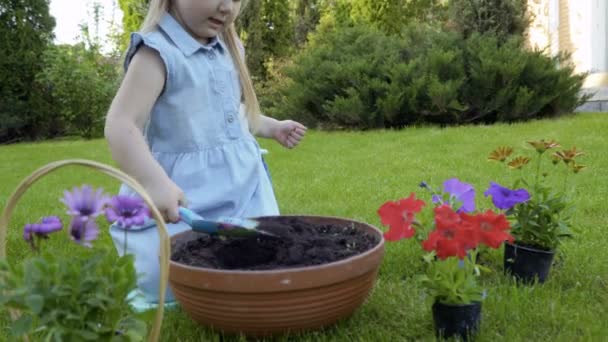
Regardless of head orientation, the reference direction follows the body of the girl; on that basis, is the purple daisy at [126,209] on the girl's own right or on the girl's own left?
on the girl's own right

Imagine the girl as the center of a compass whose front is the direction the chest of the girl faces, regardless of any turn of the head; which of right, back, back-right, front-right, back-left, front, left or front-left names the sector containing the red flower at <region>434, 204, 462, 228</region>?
front

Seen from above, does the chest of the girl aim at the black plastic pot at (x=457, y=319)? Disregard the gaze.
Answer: yes

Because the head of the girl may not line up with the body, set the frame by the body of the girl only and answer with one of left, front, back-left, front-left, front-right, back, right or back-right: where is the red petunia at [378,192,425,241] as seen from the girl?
front

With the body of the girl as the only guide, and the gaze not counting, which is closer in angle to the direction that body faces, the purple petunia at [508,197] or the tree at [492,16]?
the purple petunia

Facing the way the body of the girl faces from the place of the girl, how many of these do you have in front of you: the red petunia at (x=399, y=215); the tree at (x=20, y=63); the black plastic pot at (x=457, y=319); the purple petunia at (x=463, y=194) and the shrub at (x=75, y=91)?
3

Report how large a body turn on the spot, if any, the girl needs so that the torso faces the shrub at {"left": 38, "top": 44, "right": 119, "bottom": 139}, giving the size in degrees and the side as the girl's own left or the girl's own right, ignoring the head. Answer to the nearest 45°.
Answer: approximately 135° to the girl's own left

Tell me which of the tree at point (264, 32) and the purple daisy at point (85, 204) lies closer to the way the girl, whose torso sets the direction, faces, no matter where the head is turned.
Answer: the purple daisy

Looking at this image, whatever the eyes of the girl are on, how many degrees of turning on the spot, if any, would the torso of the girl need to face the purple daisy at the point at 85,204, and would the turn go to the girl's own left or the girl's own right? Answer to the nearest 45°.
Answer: approximately 45° to the girl's own right

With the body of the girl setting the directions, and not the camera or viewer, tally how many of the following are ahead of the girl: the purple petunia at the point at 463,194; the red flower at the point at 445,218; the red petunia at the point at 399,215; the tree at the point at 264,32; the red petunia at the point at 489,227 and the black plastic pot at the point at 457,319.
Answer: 5

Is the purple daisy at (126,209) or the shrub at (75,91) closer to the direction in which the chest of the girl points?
the purple daisy

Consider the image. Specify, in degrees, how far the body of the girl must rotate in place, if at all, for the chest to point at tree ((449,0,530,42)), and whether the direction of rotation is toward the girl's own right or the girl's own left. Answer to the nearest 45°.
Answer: approximately 90° to the girl's own left

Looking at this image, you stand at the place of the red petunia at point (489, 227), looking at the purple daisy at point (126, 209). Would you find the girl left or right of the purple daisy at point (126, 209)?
right

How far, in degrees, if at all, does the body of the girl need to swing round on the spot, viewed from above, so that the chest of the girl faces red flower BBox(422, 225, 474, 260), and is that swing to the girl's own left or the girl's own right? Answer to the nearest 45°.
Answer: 0° — they already face it

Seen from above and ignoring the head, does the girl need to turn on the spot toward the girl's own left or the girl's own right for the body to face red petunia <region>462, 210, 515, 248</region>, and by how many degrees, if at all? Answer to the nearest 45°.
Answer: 0° — they already face it

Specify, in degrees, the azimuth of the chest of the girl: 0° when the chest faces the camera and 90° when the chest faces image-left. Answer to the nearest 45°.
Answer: approximately 315°

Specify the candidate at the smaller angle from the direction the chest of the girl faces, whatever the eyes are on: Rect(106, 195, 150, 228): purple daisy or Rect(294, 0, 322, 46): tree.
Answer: the purple daisy

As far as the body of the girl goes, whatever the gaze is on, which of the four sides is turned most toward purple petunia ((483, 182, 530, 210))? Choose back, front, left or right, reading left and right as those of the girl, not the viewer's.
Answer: front

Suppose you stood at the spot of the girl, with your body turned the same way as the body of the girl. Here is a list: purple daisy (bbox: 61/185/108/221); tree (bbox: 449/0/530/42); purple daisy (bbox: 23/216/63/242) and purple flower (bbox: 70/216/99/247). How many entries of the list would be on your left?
1

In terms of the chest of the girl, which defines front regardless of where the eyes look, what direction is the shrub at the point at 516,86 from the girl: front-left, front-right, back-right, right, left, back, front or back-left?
left

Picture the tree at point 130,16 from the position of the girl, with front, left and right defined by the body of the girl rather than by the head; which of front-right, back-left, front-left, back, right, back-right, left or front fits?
back-left
